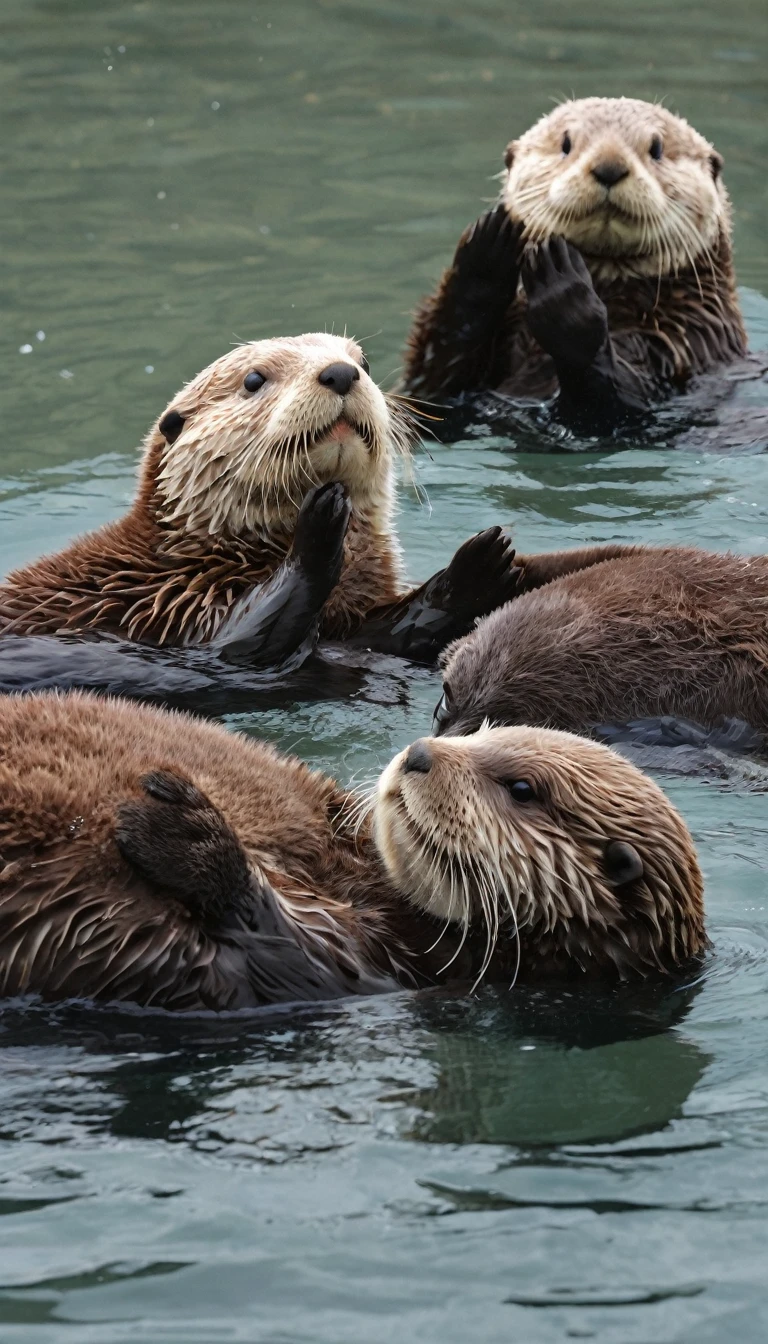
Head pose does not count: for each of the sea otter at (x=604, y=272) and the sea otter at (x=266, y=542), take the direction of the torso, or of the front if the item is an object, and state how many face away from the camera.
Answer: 0

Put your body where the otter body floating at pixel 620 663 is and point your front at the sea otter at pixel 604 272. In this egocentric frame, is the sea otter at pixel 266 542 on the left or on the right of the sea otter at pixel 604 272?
left

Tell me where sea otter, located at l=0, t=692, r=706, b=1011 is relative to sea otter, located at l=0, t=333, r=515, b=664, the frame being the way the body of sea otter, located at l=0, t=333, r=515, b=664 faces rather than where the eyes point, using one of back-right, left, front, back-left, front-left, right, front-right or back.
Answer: front-right

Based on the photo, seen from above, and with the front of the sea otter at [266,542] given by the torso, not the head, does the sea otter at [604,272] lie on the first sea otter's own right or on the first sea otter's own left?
on the first sea otter's own left

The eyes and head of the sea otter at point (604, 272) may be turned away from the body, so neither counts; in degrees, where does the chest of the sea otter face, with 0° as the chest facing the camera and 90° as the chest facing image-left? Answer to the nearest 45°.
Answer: approximately 0°

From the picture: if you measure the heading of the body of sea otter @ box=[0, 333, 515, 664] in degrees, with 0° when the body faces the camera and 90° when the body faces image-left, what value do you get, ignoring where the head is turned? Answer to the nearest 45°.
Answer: approximately 315°
